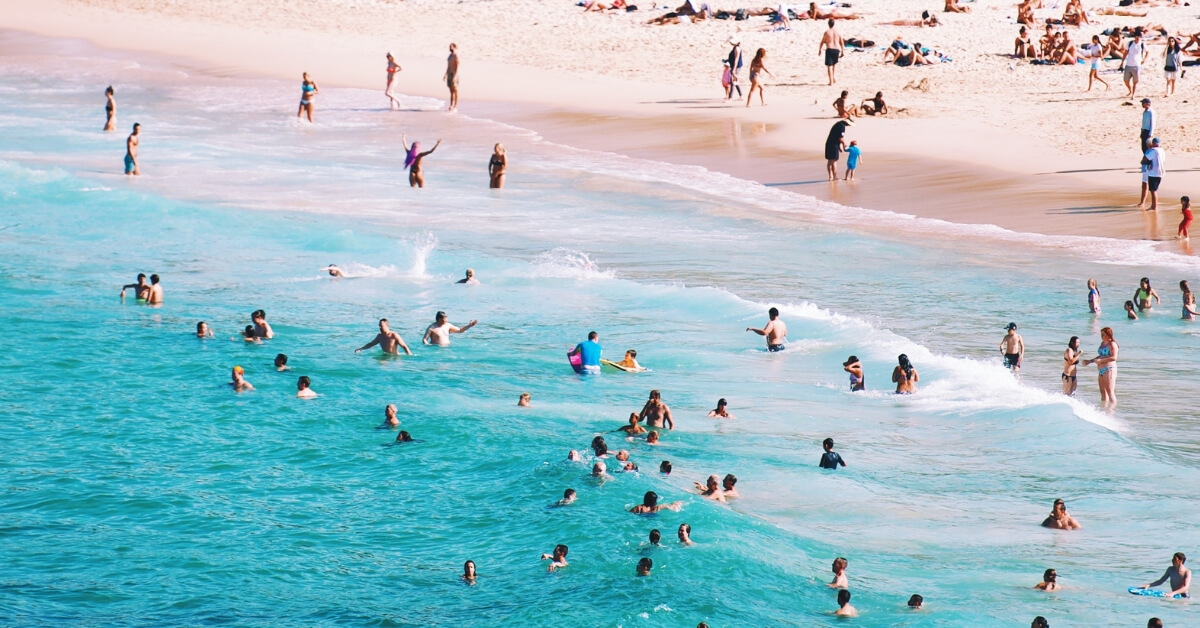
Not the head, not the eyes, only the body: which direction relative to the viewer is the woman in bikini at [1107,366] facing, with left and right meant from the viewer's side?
facing the viewer and to the left of the viewer

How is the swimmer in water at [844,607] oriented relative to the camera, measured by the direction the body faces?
away from the camera

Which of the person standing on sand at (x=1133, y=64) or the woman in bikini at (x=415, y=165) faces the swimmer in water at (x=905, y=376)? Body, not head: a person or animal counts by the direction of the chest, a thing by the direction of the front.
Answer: the person standing on sand

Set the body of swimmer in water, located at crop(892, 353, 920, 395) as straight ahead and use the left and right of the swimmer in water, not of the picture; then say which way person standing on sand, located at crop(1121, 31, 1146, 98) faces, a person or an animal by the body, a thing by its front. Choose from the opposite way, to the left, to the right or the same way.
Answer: the opposite way

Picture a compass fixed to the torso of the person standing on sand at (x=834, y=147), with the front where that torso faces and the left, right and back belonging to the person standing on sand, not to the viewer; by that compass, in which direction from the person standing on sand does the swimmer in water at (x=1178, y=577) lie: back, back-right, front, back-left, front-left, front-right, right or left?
right

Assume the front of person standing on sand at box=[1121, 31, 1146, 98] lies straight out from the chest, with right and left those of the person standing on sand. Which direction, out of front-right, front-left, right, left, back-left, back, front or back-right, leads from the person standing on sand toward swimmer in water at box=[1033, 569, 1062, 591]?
front

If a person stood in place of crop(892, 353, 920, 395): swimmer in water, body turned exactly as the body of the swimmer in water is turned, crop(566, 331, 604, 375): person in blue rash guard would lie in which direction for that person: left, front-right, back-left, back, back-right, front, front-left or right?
left

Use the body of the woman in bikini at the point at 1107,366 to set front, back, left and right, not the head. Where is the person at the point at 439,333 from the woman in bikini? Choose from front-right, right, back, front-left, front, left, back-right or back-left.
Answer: front-right

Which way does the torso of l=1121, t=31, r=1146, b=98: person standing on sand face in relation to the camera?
toward the camera

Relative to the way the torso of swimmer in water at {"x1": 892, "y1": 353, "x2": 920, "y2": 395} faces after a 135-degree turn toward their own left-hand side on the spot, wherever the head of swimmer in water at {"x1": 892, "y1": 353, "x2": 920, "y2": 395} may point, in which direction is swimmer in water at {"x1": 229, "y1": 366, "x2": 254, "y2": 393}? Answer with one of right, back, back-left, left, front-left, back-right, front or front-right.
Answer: front-right

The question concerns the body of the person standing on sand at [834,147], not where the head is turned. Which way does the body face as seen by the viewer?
to the viewer's right

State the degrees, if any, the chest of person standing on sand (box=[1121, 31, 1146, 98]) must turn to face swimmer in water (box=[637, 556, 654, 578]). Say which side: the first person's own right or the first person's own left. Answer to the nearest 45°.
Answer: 0° — they already face them

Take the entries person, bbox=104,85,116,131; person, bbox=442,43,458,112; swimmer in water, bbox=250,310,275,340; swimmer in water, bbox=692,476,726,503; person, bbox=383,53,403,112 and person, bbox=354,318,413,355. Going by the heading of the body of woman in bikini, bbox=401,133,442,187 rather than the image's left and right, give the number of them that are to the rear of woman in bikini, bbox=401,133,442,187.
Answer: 3

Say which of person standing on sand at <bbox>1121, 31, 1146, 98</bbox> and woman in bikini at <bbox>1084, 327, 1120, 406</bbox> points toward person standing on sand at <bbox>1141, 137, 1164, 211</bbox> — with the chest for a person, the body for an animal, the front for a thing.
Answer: person standing on sand at <bbox>1121, 31, 1146, 98</bbox>

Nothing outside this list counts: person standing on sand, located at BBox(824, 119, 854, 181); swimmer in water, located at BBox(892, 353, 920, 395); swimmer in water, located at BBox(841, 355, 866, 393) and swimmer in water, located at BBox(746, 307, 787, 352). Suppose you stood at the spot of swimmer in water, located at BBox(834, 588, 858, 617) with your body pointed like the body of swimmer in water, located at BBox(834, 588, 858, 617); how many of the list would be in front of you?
4

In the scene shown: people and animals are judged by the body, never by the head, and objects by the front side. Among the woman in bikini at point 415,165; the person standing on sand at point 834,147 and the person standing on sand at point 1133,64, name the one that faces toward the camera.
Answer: the person standing on sand at point 1133,64
